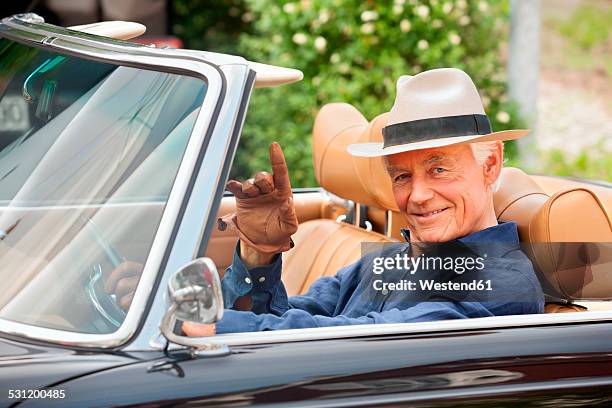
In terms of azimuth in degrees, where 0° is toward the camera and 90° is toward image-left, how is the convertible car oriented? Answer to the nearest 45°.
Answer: approximately 45°

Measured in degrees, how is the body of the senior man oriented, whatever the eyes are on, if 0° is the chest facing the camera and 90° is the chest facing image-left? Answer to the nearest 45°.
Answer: approximately 45°
